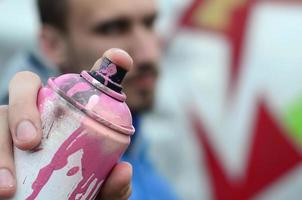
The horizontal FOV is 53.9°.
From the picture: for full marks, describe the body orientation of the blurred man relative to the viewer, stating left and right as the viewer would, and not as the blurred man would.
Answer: facing the viewer and to the right of the viewer
